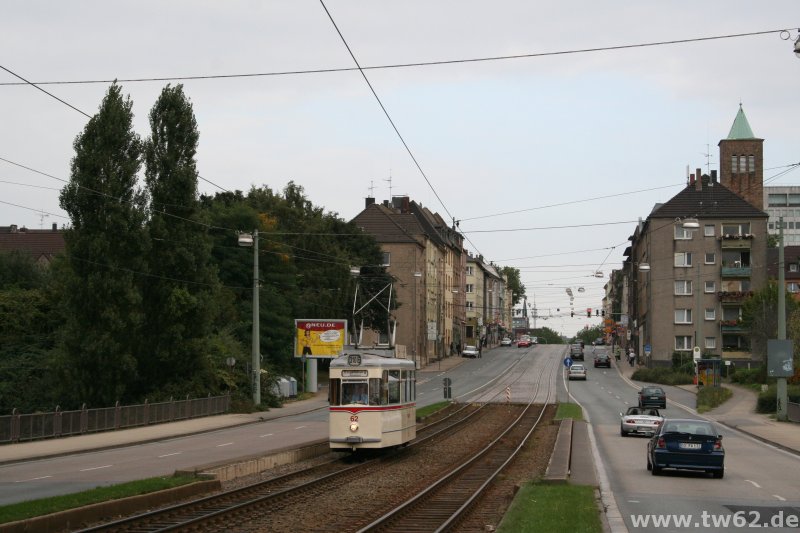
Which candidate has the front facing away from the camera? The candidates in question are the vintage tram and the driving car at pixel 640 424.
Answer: the driving car

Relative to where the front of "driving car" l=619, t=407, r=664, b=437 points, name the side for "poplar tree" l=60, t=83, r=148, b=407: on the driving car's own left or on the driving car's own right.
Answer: on the driving car's own left

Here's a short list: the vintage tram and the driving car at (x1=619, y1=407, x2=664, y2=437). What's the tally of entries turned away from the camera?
1

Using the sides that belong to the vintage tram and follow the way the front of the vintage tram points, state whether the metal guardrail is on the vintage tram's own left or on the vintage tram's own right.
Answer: on the vintage tram's own right

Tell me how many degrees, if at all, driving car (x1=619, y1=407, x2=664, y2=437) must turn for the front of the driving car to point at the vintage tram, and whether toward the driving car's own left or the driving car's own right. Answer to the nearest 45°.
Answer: approximately 135° to the driving car's own left

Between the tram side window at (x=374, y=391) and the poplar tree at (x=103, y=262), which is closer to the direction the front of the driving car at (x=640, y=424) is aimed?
the poplar tree

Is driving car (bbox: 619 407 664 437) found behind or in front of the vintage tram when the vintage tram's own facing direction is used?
behind

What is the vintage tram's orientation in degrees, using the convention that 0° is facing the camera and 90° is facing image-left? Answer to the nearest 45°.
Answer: approximately 45°

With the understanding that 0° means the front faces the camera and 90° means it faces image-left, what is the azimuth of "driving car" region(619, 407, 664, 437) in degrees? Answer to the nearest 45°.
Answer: approximately 180°

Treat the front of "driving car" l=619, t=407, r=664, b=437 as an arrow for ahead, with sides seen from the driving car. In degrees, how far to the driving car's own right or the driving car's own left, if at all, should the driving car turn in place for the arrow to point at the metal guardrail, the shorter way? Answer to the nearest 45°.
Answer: approximately 90° to the driving car's own left

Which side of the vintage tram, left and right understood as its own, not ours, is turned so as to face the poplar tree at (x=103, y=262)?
right
